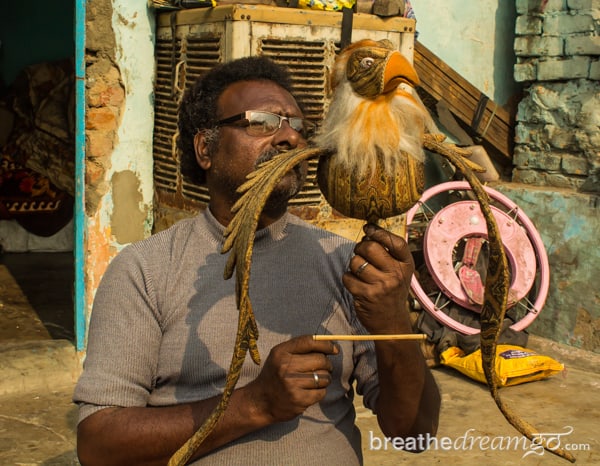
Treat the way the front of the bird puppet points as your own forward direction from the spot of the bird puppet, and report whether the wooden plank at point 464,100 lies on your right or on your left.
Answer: on your left

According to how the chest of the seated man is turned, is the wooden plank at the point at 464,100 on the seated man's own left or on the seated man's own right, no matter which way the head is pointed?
on the seated man's own left

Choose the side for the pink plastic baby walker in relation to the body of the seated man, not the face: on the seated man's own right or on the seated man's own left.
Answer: on the seated man's own left

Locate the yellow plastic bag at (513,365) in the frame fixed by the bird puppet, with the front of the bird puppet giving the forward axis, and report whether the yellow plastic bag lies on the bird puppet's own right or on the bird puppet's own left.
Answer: on the bird puppet's own left

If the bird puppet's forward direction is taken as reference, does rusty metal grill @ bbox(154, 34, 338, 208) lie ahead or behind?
behind

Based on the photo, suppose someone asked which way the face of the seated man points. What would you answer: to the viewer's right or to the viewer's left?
to the viewer's right

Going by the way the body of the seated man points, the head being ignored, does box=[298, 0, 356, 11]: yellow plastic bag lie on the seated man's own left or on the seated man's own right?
on the seated man's own left

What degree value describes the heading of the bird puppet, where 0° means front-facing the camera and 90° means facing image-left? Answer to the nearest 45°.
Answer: approximately 315°
